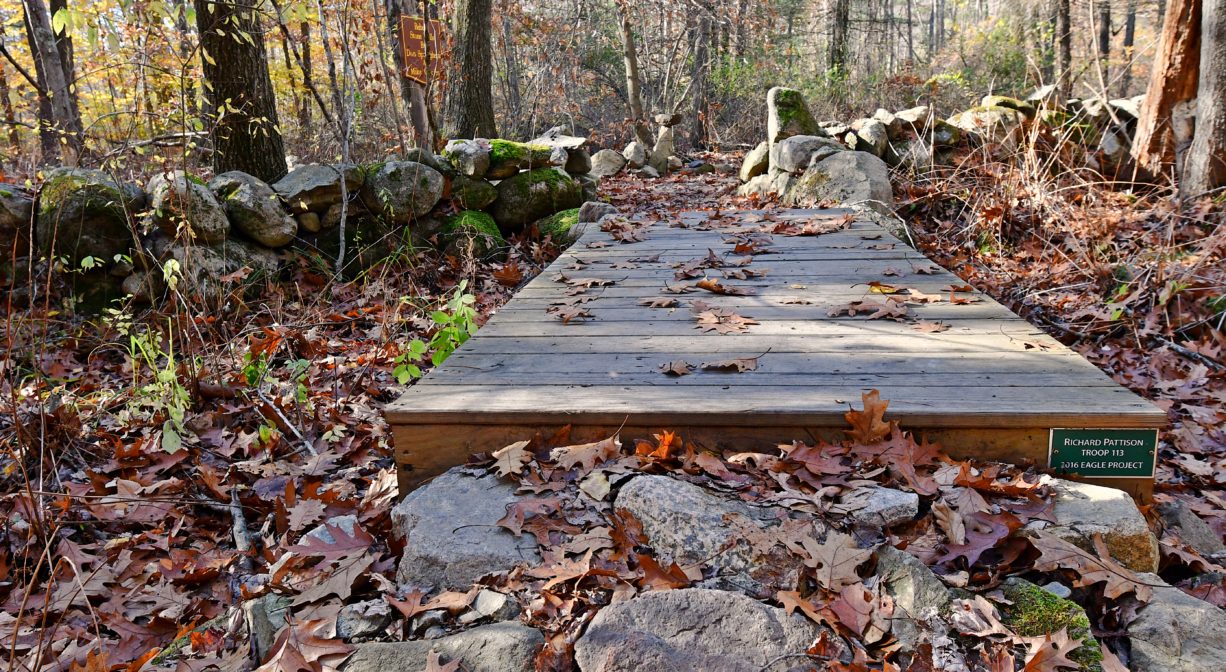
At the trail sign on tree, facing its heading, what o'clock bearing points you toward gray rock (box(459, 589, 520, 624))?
The gray rock is roughly at 12 o'clock from the trail sign on tree.

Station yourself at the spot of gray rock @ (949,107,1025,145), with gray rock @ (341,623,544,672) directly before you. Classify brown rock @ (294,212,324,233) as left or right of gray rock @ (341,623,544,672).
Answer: right

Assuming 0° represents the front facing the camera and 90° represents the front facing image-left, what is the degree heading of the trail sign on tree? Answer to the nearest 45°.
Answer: approximately 0°

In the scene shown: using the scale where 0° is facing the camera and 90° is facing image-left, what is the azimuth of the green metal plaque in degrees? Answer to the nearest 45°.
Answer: approximately 0°

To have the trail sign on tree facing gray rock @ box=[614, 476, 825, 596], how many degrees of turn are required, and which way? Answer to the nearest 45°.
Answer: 0° — it already faces it

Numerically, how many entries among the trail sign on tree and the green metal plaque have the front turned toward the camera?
2
